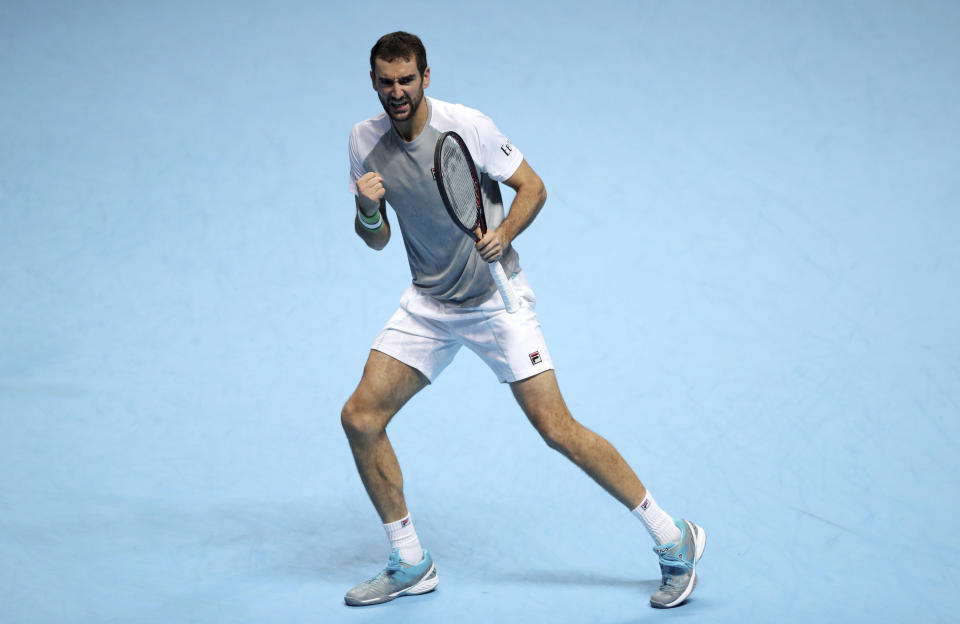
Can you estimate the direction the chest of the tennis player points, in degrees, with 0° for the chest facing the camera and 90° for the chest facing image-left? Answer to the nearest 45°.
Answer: approximately 45°

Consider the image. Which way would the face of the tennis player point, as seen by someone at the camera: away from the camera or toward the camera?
toward the camera
